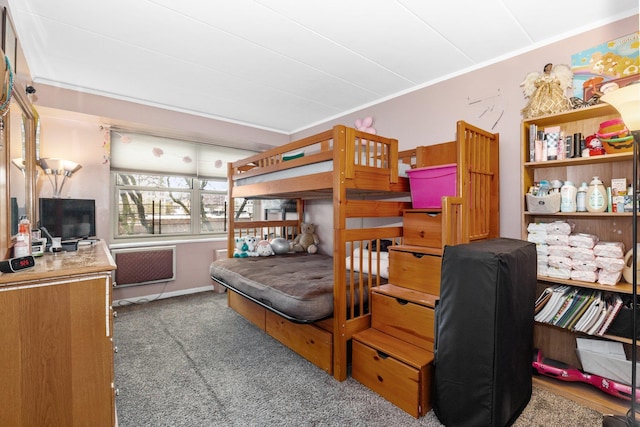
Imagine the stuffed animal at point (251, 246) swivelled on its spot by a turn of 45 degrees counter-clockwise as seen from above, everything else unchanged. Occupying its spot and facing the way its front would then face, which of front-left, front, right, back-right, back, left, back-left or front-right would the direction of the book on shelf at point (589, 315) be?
front

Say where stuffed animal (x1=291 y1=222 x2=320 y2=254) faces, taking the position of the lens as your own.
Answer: facing the viewer and to the left of the viewer

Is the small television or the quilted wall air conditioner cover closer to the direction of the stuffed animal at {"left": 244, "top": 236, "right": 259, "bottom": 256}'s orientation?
the small television

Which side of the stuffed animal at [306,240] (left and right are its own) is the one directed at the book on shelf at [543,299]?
left

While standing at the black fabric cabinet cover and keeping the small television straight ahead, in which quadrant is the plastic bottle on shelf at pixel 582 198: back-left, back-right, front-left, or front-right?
back-right

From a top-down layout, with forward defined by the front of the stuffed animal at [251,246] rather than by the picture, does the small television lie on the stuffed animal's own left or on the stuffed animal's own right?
on the stuffed animal's own right

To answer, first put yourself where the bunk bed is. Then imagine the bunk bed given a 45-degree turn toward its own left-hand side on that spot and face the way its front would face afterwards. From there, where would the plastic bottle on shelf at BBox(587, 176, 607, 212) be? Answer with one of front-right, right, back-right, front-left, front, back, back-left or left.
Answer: left

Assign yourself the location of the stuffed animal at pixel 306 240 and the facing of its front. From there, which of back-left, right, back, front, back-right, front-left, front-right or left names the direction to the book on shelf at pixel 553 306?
left

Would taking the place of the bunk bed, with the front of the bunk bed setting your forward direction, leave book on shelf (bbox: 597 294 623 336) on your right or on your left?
on your left

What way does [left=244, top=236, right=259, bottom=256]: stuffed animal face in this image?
toward the camera
